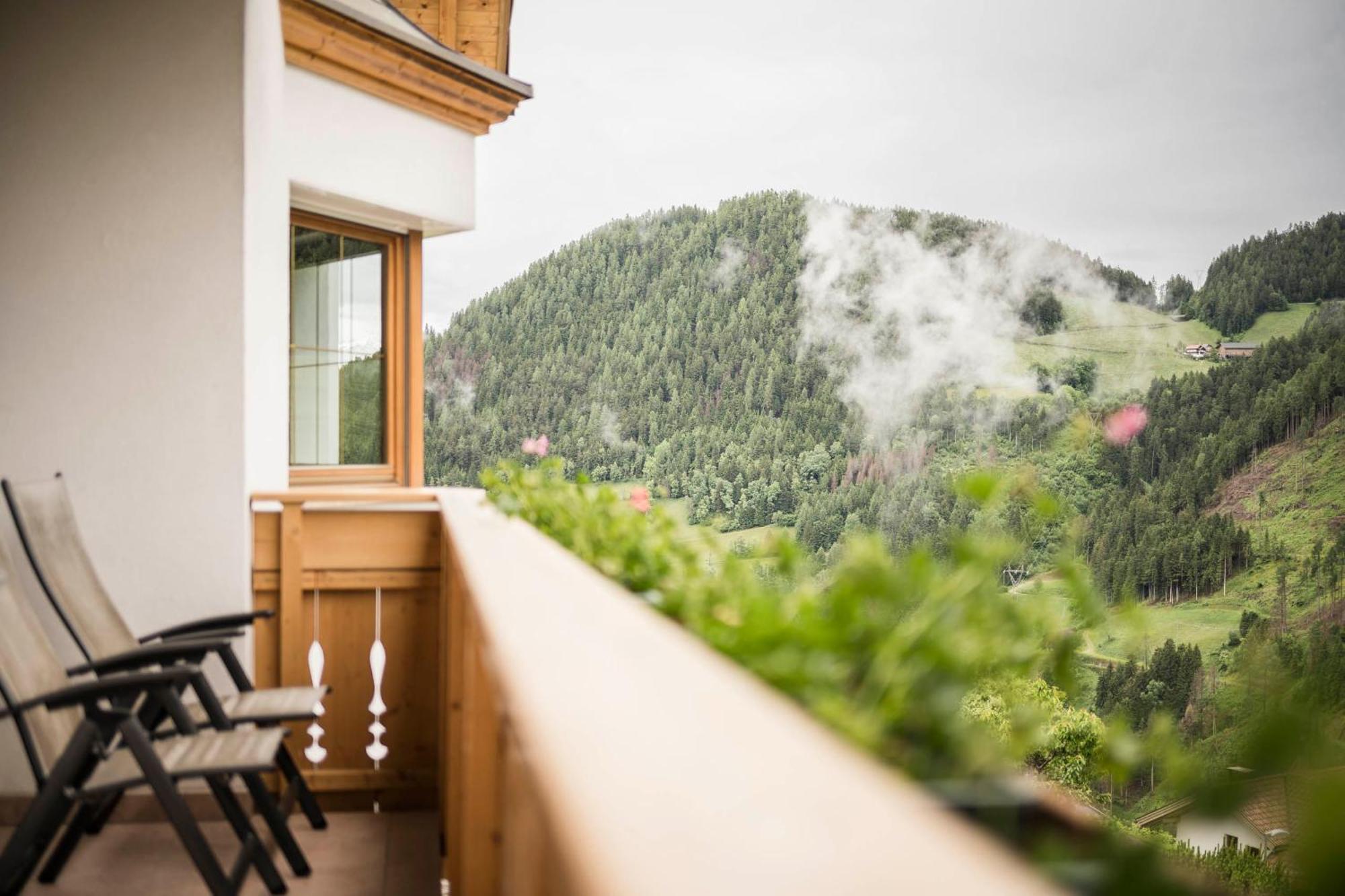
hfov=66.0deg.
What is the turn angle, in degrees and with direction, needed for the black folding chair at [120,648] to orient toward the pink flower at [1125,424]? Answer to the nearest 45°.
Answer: approximately 45° to its left

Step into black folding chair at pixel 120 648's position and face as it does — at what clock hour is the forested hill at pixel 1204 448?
The forested hill is roughly at 11 o'clock from the black folding chair.

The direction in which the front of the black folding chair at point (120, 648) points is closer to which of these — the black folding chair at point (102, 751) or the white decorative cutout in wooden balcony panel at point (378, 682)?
the white decorative cutout in wooden balcony panel

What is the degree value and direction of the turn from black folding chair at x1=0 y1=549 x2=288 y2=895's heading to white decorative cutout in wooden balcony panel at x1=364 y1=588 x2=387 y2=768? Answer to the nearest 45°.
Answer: approximately 45° to its left

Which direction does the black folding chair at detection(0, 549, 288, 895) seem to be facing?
to the viewer's right

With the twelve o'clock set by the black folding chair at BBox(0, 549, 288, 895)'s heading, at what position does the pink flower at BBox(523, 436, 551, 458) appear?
The pink flower is roughly at 11 o'clock from the black folding chair.

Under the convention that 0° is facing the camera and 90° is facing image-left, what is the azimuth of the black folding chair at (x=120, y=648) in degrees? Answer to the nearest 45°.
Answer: approximately 270°

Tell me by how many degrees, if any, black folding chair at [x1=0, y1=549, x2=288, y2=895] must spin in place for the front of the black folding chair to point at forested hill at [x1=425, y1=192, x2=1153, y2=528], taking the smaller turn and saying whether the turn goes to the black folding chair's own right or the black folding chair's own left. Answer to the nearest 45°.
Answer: approximately 45° to the black folding chair's own left

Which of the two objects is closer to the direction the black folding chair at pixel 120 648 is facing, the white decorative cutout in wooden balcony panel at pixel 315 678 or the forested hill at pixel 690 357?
the white decorative cutout in wooden balcony panel

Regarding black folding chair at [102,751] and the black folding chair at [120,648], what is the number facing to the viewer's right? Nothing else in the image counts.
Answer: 2
